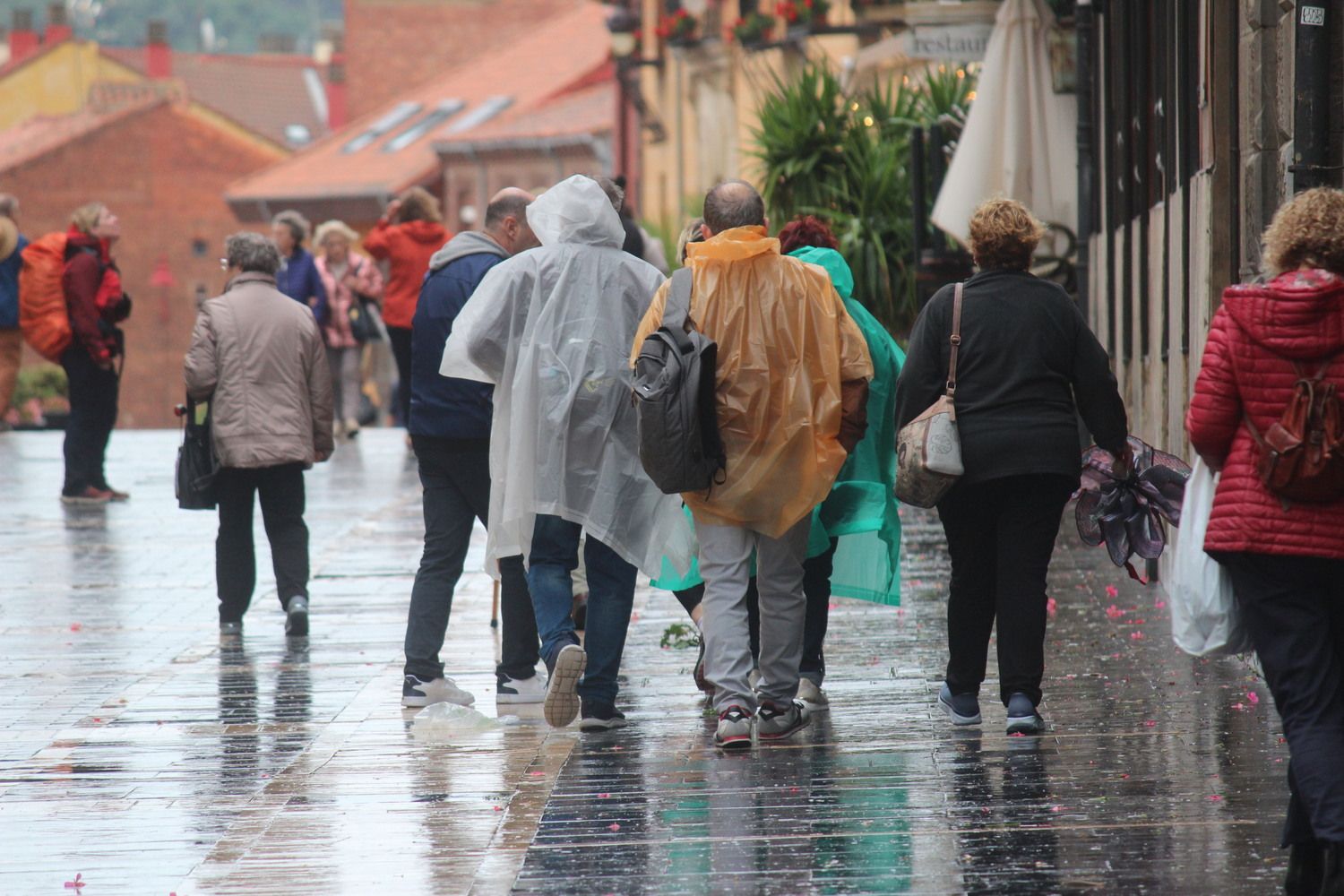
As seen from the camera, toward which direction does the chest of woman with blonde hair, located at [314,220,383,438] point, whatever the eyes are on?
toward the camera

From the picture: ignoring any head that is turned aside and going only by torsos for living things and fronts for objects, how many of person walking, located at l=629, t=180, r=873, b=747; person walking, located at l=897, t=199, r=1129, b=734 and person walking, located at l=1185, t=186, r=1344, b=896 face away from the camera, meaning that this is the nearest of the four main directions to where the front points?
3

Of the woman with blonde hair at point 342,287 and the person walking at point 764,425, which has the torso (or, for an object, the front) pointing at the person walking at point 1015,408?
the woman with blonde hair

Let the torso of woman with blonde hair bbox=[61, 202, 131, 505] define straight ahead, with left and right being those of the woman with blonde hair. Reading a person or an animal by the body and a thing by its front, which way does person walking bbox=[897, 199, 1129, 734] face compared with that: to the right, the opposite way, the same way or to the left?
to the left

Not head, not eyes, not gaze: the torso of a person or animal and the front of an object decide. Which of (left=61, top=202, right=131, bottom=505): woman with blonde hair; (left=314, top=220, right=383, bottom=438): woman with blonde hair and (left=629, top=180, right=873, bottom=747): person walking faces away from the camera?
the person walking

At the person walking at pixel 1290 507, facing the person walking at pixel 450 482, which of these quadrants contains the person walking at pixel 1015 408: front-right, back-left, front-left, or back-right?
front-right

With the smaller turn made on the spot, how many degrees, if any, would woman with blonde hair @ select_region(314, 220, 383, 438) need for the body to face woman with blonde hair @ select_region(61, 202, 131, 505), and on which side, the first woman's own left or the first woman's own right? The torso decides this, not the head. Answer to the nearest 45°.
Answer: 0° — they already face them

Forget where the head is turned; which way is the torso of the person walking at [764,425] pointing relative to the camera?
away from the camera

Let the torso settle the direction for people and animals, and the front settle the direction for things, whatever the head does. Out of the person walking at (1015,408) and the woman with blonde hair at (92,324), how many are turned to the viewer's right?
1

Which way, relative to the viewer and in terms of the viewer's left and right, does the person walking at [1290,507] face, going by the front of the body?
facing away from the viewer

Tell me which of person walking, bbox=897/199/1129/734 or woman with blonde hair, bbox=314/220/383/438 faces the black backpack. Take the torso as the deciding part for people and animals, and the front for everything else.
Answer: the woman with blonde hair
